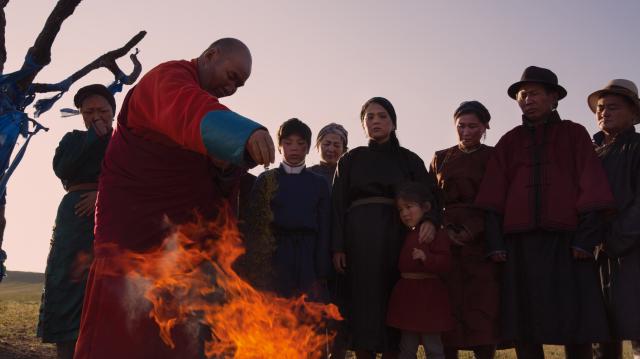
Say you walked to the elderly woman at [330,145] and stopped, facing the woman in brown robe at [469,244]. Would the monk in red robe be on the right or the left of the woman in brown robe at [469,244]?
right

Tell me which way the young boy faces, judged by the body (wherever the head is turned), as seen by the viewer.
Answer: toward the camera

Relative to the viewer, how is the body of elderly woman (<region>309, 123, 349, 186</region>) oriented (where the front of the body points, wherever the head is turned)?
toward the camera

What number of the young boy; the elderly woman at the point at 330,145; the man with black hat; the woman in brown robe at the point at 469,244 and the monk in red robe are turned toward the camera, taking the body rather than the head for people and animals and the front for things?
4

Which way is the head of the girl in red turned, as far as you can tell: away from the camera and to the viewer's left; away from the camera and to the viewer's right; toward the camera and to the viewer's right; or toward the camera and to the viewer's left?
toward the camera and to the viewer's left

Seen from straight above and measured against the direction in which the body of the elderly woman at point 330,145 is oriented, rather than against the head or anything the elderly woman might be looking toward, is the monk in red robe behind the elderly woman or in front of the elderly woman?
in front

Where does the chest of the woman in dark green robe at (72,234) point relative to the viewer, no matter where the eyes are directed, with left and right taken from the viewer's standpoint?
facing the viewer and to the right of the viewer

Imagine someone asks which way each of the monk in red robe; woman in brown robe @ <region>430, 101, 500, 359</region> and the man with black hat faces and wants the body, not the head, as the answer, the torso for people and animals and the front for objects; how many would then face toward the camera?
2

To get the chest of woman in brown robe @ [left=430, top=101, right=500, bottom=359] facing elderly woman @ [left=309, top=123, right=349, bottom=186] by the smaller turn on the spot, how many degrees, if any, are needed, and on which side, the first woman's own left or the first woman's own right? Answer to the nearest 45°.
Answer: approximately 135° to the first woman's own right

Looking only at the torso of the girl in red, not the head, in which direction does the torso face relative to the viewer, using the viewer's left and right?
facing the viewer and to the left of the viewer

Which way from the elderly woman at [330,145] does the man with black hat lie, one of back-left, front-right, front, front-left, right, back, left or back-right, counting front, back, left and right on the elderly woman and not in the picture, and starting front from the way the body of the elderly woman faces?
front-left

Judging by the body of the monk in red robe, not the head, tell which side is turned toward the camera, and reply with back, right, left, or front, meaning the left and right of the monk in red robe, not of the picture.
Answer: right

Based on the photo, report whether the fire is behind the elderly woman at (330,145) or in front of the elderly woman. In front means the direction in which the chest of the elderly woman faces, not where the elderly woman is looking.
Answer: in front
